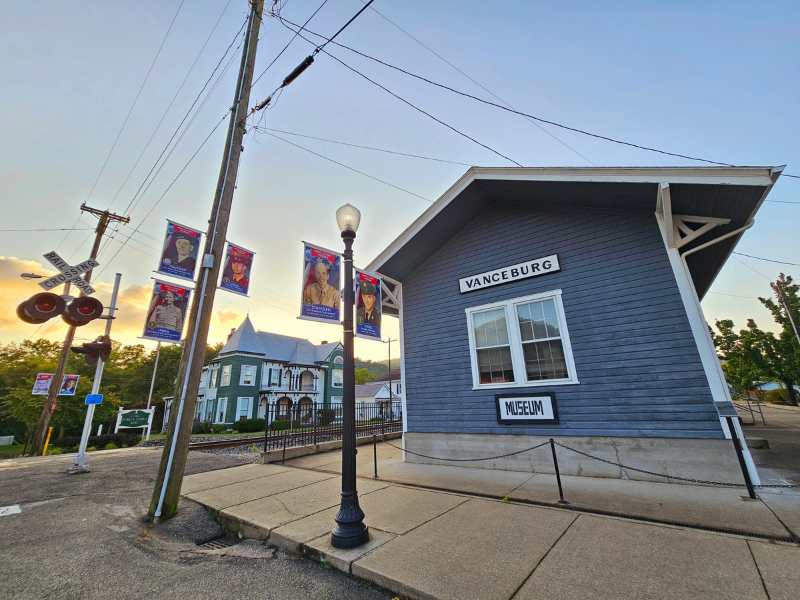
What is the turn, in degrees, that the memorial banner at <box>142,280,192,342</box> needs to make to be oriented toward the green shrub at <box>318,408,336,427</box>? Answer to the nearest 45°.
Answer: approximately 135° to its left

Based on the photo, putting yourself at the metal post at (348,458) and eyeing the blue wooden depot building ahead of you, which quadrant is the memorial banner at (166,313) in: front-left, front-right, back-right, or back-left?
back-left

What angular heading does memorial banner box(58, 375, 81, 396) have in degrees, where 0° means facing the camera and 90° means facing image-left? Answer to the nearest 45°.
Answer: approximately 0°

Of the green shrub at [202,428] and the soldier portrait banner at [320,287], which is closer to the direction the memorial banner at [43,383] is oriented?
the soldier portrait banner

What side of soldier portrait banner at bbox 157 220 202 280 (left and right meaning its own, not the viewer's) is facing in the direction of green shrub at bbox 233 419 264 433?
back

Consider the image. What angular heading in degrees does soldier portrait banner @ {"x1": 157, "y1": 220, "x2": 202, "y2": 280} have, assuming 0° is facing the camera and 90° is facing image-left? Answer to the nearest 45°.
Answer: approximately 0°
